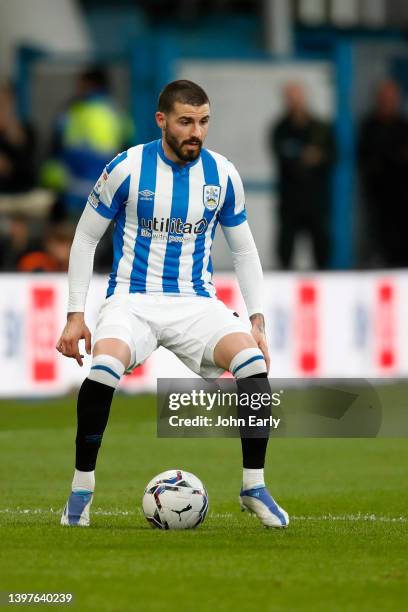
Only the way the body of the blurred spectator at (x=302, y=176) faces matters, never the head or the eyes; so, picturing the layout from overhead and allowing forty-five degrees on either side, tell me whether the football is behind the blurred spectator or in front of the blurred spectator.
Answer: in front

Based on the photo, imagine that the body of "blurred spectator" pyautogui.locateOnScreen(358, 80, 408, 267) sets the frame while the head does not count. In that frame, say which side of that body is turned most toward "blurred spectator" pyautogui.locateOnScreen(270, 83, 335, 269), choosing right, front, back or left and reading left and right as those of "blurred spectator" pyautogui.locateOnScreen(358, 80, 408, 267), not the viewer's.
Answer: right

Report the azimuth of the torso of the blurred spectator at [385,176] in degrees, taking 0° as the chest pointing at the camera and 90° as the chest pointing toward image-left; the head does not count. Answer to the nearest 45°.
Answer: approximately 0°

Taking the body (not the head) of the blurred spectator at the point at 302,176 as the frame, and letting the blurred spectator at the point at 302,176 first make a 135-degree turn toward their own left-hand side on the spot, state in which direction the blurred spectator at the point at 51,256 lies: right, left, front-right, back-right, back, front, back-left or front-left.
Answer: back

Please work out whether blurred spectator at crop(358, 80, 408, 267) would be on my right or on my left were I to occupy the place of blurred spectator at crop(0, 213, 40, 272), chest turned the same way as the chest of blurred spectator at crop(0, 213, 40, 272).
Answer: on my left

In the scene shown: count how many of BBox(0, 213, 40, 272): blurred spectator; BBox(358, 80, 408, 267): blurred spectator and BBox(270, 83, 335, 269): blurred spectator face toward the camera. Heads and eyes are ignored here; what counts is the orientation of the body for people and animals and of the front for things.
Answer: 3

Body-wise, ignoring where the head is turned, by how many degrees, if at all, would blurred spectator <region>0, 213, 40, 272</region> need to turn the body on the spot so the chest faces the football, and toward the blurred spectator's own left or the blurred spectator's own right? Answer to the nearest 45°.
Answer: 0° — they already face it

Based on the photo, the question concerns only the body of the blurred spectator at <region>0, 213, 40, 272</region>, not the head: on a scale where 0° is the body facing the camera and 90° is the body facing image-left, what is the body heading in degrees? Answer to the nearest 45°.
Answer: approximately 0°
